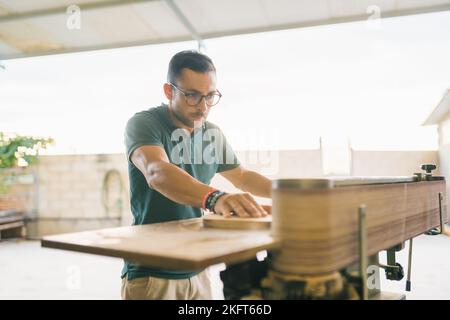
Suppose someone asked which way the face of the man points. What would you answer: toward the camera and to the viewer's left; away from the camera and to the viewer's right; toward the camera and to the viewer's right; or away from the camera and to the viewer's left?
toward the camera and to the viewer's right

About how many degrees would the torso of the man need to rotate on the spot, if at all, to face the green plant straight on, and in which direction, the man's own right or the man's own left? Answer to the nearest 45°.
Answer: approximately 180°

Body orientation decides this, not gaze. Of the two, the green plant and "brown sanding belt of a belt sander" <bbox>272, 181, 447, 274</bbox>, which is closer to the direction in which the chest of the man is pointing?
the brown sanding belt of a belt sander

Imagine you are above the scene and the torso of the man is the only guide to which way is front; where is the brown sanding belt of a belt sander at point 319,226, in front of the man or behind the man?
in front

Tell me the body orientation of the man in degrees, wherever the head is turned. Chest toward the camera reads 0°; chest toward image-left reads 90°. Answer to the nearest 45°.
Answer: approximately 315°
